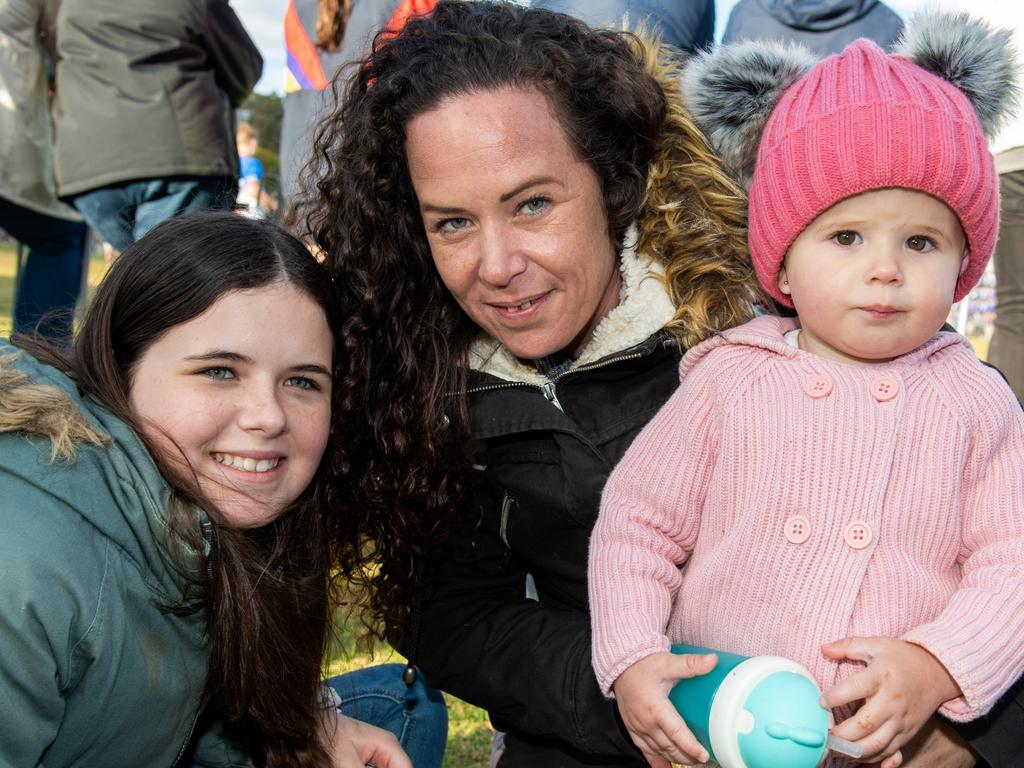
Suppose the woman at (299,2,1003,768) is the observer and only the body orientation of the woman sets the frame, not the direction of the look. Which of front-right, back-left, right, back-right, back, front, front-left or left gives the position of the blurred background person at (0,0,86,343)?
back-right

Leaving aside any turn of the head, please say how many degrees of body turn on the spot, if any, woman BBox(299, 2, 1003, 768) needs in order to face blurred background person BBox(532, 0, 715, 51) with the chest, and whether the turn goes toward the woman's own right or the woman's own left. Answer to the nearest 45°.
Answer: approximately 180°

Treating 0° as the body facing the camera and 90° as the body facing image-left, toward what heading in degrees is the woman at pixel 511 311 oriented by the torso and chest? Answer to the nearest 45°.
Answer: approximately 0°

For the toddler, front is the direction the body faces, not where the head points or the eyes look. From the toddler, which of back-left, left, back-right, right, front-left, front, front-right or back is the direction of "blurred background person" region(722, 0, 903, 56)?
back
